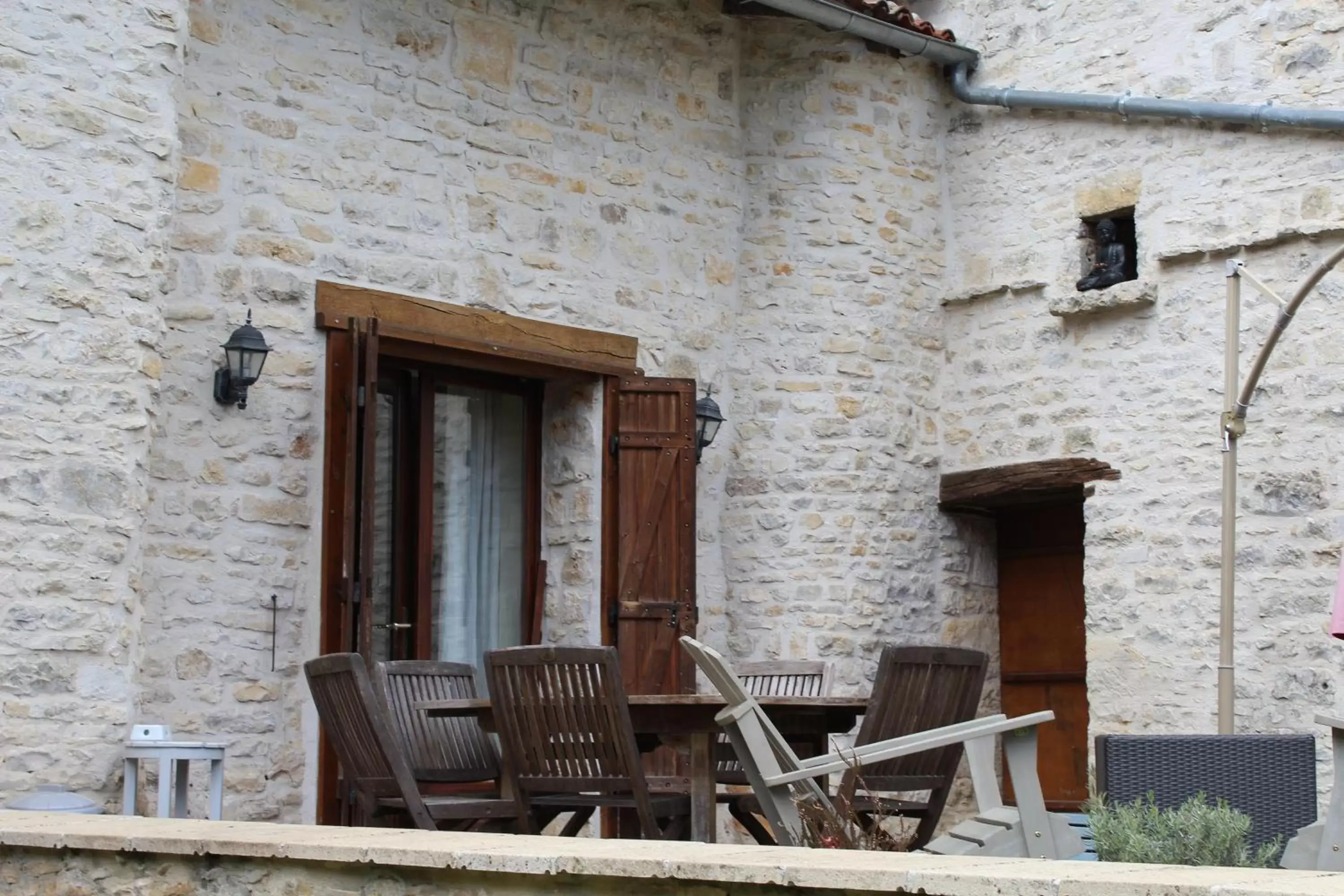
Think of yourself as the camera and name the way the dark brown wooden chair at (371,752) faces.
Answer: facing away from the viewer and to the right of the viewer

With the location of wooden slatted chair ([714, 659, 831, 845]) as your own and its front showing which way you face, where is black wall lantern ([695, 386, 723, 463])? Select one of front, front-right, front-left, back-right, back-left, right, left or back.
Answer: back-right

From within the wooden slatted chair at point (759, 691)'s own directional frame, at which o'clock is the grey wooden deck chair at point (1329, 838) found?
The grey wooden deck chair is roughly at 10 o'clock from the wooden slatted chair.

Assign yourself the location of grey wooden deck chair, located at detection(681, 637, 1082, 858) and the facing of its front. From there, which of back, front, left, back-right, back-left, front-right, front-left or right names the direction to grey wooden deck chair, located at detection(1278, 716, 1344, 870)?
front-right

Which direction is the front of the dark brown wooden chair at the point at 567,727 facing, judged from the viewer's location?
facing away from the viewer and to the right of the viewer

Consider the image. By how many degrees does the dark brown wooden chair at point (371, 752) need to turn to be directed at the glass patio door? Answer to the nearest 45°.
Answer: approximately 45° to its left

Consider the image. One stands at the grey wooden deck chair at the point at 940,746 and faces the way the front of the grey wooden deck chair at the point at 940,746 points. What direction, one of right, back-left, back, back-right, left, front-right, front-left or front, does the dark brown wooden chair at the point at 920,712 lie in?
left

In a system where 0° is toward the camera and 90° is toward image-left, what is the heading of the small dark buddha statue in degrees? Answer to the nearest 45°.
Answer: approximately 45°

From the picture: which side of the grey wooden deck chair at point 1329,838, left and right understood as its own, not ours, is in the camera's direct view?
left

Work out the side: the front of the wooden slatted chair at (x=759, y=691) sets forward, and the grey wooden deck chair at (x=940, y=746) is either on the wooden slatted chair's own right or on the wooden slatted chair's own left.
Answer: on the wooden slatted chair's own left

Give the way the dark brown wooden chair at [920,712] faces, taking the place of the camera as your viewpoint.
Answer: facing away from the viewer and to the left of the viewer

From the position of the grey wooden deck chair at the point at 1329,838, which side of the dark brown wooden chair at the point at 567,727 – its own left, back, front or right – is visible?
right

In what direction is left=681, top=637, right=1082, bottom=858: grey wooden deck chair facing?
to the viewer's right
